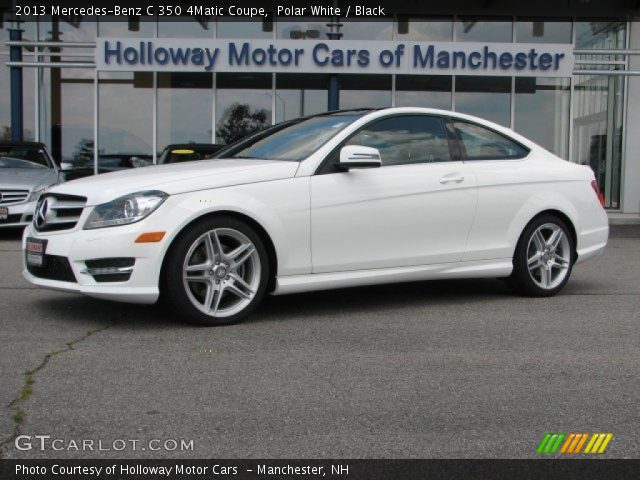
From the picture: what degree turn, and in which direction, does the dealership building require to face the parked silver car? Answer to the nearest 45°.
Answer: approximately 45° to its right

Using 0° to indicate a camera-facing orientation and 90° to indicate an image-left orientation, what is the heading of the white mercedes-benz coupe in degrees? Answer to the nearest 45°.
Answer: approximately 45°

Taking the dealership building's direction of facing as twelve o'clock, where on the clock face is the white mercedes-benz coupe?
The white mercedes-benz coupe is roughly at 12 o'clock from the dealership building.

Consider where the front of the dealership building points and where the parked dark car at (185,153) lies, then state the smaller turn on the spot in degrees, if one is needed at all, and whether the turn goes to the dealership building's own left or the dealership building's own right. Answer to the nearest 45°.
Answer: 0° — it already faces it
